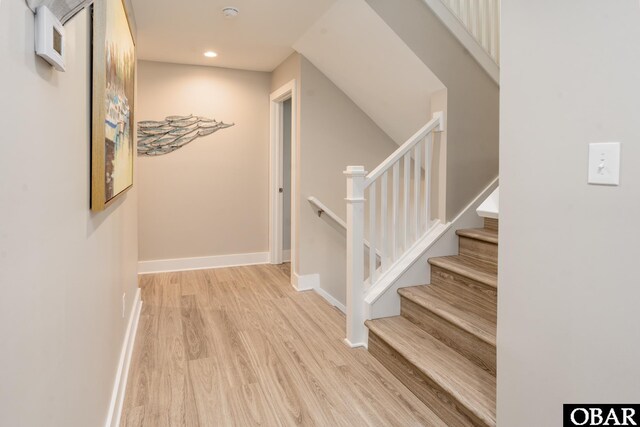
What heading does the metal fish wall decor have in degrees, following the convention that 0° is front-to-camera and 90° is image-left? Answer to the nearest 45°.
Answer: approximately 0°

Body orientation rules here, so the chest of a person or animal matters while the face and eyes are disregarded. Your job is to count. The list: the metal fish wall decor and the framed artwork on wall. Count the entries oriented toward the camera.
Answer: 1

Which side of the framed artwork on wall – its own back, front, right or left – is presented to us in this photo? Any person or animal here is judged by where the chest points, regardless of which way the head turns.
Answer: right

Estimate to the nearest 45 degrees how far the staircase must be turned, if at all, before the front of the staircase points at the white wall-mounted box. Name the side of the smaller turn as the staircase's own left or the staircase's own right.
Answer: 0° — it already faces it

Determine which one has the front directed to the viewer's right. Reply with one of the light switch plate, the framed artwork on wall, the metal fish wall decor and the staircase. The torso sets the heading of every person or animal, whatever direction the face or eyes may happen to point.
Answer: the framed artwork on wall

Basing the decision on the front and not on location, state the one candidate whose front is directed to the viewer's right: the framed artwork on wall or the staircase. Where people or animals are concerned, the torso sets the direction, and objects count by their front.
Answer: the framed artwork on wall

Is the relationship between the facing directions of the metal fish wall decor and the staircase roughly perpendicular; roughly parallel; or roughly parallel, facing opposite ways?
roughly perpendicular
